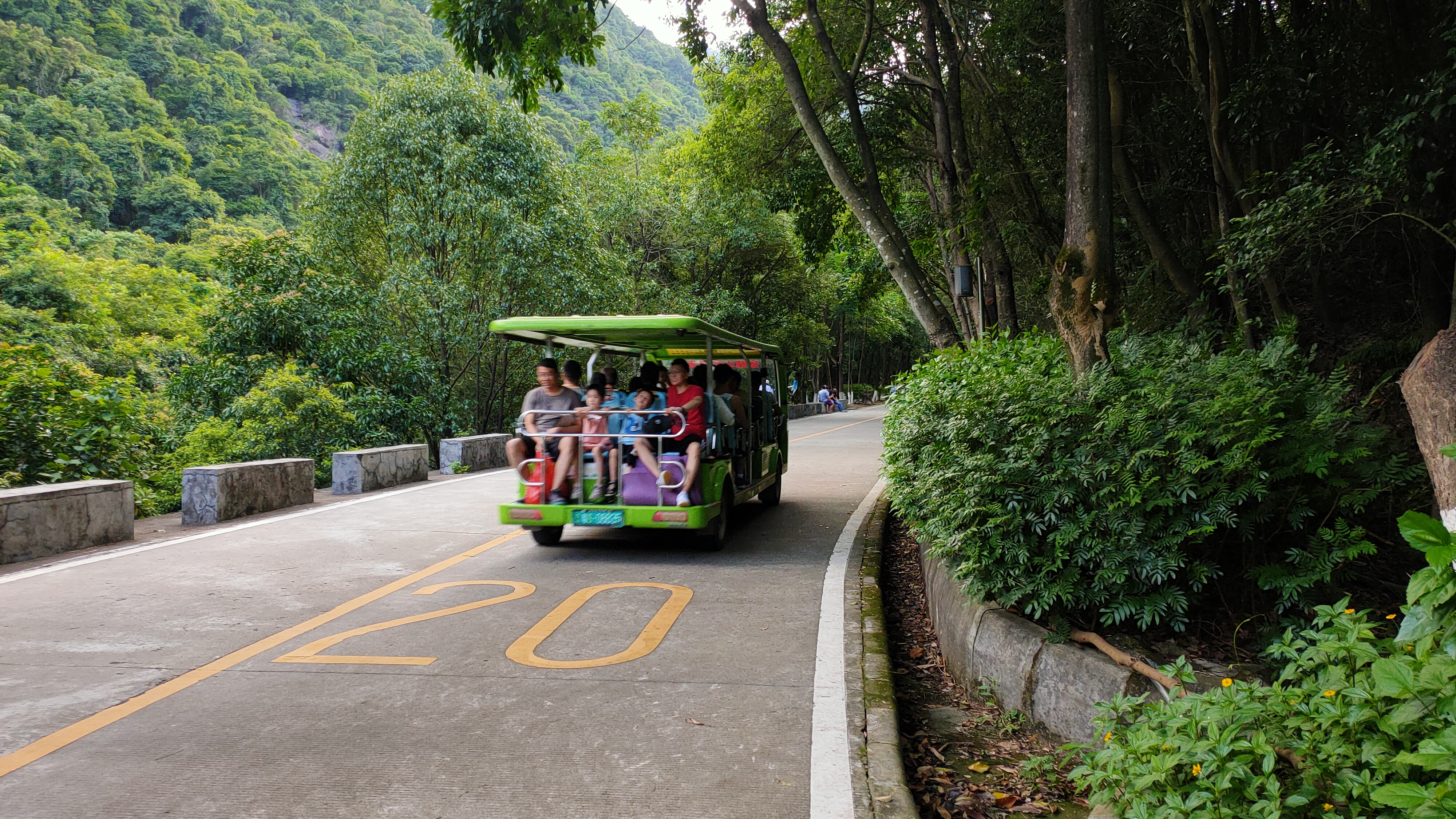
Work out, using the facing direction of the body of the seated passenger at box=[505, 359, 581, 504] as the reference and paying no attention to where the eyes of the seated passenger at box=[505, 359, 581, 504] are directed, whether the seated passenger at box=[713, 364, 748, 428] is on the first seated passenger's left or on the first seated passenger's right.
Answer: on the first seated passenger's left

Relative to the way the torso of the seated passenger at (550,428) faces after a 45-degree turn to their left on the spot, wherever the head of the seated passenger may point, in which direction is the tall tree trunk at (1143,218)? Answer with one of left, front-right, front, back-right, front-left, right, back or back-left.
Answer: front-left

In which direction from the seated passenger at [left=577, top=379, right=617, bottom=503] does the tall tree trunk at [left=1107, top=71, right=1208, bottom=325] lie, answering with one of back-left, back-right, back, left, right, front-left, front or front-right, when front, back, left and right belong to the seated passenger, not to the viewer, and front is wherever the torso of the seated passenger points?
left

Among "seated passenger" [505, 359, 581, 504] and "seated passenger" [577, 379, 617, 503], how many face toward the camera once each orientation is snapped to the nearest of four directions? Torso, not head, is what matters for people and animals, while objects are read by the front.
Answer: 2

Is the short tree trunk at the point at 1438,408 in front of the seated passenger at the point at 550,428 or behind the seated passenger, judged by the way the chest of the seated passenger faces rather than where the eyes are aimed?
in front

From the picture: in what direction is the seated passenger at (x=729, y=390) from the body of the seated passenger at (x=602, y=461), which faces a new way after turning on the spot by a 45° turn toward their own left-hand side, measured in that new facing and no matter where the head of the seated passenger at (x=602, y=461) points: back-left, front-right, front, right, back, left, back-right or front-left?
left

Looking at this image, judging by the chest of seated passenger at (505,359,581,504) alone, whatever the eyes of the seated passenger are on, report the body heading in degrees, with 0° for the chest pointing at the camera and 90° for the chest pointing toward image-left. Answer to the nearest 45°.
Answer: approximately 0°

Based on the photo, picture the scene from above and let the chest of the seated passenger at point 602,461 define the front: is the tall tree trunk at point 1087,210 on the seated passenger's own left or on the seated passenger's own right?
on the seated passenger's own left

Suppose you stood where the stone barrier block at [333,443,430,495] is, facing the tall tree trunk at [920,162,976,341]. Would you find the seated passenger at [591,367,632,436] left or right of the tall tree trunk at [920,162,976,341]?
right

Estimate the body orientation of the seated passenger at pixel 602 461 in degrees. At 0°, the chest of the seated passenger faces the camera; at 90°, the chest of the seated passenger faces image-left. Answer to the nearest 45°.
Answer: approximately 0°
